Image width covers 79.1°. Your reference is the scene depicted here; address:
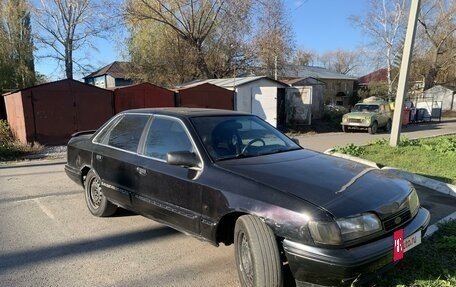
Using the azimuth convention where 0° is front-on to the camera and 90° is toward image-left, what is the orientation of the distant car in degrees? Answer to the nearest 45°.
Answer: approximately 45°

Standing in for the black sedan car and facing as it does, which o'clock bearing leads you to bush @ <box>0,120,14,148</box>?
The bush is roughly at 6 o'clock from the black sedan car.

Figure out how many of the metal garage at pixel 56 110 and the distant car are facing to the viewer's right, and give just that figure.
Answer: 0

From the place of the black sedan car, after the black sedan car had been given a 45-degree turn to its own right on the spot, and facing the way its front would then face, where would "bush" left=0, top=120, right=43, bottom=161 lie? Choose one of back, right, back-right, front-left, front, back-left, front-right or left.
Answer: back-right

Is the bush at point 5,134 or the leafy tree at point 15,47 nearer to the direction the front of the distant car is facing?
the bush

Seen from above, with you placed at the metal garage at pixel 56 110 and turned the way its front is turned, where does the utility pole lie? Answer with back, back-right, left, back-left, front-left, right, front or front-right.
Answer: front-left

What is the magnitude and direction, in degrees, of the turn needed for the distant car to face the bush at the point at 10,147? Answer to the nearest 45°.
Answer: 0° — it already faces it

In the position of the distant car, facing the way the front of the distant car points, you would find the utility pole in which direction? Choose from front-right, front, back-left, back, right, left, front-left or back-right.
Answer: front-left

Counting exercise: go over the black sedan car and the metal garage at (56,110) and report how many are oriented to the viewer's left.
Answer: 0

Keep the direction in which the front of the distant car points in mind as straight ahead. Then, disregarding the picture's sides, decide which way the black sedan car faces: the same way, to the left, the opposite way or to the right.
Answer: to the left

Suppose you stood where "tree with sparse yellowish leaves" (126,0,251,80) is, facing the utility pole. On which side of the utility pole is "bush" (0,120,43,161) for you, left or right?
right

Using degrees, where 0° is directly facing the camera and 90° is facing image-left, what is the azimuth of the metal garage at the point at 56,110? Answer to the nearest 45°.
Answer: approximately 0°

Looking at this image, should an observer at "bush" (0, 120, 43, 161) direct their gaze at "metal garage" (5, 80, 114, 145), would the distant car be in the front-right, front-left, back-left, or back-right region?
front-right
